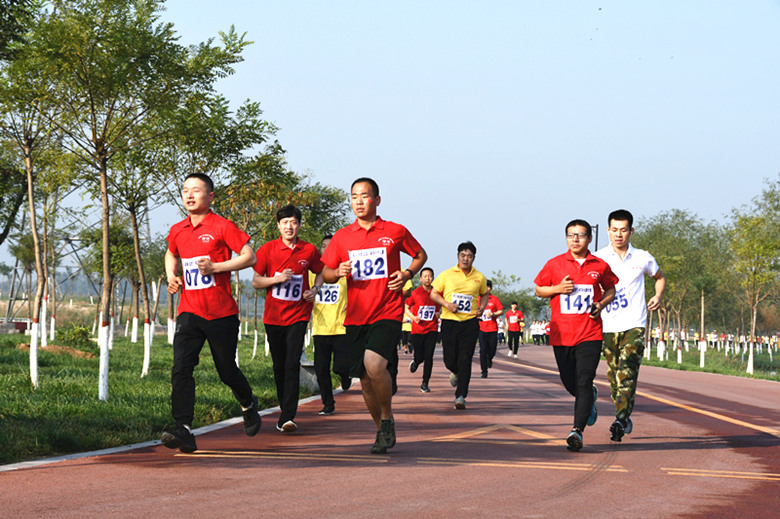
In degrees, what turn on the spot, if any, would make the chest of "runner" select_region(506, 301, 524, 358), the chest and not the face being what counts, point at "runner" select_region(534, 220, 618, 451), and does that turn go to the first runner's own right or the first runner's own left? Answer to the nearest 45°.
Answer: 0° — they already face them

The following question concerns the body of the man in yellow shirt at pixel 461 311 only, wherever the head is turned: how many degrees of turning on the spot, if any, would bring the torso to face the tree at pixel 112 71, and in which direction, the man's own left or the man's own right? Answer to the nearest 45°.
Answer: approximately 90° to the man's own right

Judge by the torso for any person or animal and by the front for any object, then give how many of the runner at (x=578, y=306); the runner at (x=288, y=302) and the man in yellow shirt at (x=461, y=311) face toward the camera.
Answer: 3

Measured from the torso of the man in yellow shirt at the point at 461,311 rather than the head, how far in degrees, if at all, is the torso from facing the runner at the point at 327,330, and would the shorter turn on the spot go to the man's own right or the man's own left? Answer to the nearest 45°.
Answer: approximately 45° to the man's own right

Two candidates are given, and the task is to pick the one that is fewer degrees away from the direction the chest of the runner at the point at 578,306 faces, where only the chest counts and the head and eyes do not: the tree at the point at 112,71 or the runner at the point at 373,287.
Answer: the runner

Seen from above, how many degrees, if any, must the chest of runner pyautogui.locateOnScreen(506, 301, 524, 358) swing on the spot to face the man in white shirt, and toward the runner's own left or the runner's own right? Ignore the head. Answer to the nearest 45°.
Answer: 0° — they already face them

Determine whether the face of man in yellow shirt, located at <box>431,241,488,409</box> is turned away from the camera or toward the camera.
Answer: toward the camera

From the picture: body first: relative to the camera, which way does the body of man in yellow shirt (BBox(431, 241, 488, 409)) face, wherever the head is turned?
toward the camera

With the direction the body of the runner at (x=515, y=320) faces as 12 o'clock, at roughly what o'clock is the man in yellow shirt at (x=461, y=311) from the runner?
The man in yellow shirt is roughly at 12 o'clock from the runner.

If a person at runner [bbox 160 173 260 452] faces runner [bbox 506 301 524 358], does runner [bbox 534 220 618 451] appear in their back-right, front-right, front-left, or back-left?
front-right

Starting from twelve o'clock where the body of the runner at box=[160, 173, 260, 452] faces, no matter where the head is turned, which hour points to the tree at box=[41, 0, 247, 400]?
The tree is roughly at 4 o'clock from the runner.

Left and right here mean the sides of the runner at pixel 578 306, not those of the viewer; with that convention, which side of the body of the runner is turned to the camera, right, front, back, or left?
front

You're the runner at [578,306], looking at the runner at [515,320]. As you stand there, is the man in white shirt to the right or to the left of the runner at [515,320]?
right

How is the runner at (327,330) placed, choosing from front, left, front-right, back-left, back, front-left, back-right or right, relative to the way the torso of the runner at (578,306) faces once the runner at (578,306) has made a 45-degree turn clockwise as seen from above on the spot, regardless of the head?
right

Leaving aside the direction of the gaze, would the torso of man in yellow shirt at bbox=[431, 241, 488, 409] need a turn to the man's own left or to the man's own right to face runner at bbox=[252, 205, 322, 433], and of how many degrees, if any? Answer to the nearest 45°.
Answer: approximately 45° to the man's own right

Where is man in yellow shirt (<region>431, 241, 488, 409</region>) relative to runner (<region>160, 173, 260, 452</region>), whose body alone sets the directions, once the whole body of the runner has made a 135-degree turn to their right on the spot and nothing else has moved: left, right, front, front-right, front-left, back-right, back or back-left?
front-right
